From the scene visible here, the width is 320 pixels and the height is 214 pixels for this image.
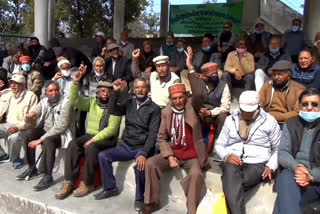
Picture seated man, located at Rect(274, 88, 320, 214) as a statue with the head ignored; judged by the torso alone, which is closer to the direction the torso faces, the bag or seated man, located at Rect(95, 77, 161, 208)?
the bag

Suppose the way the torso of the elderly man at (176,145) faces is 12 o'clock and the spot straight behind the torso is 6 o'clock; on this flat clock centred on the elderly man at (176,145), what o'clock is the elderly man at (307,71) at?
the elderly man at (307,71) is roughly at 8 o'clock from the elderly man at (176,145).

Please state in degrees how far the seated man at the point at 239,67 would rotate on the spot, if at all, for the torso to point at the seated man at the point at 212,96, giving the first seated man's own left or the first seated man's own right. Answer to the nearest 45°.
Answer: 0° — they already face them

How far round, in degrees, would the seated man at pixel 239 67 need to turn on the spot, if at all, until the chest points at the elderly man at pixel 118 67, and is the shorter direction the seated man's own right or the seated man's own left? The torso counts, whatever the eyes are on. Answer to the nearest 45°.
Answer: approximately 90° to the seated man's own right

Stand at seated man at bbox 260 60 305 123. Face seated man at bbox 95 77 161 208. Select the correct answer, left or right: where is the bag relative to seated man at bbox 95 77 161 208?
left

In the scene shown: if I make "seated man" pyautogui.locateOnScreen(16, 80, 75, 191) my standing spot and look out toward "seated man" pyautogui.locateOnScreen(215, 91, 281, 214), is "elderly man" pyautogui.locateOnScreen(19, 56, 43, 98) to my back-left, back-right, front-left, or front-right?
back-left

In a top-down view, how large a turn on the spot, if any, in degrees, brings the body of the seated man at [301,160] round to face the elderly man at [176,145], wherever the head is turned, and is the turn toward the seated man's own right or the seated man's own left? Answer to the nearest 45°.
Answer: approximately 90° to the seated man's own right

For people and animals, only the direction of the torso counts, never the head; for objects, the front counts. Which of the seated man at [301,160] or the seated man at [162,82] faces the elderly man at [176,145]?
the seated man at [162,82]
